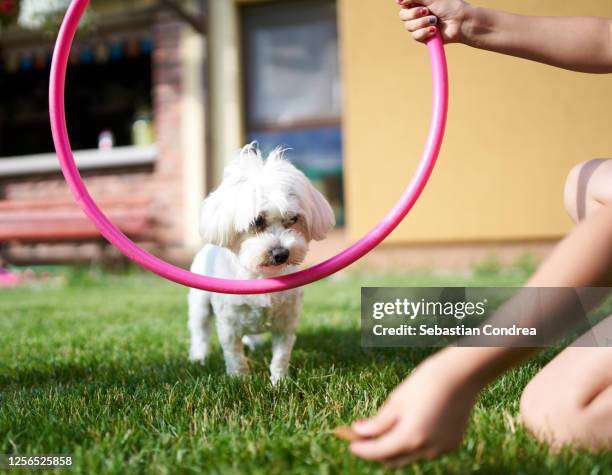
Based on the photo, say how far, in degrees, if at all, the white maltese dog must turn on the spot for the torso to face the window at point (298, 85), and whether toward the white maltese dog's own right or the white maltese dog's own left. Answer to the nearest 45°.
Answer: approximately 135° to the white maltese dog's own left

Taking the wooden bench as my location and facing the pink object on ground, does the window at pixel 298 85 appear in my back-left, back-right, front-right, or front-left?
back-left

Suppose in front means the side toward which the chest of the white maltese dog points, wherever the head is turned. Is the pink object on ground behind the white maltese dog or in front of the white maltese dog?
behind

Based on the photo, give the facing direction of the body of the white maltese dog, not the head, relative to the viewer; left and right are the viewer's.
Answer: facing the viewer and to the right of the viewer

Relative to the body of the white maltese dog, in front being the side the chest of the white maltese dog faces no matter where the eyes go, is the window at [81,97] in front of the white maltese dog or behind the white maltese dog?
behind

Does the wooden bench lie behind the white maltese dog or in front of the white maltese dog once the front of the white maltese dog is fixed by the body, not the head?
behind
